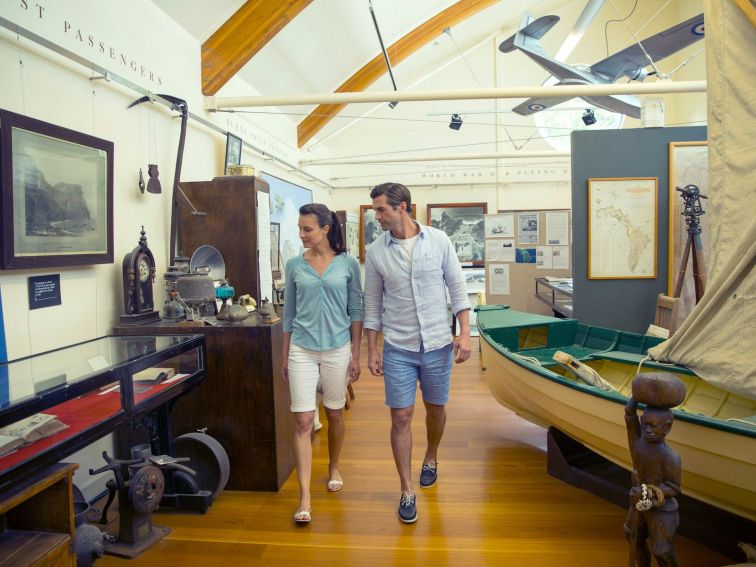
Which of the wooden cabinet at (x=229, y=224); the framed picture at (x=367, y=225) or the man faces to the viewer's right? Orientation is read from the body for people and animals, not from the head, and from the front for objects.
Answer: the wooden cabinet

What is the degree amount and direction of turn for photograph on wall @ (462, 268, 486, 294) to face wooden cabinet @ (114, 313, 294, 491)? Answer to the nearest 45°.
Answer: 0° — it already faces it

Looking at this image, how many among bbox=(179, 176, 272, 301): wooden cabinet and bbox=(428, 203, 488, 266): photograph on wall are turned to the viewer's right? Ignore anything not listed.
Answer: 1

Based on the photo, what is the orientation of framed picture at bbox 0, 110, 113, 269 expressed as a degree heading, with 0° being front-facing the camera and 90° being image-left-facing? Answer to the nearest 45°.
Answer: approximately 315°

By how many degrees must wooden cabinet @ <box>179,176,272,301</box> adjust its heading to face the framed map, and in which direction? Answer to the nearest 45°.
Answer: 0° — it already faces it

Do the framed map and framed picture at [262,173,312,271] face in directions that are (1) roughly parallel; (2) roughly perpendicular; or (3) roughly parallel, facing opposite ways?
roughly perpendicular

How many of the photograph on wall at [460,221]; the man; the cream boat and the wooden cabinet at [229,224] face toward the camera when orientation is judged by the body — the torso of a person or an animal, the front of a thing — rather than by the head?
2

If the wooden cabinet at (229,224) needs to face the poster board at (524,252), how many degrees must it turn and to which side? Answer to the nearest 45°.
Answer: approximately 45° to its left

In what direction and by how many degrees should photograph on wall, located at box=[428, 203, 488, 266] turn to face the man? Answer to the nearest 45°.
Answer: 0° — it already faces them

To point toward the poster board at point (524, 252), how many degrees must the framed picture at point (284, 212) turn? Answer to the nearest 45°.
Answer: approximately 45° to its left

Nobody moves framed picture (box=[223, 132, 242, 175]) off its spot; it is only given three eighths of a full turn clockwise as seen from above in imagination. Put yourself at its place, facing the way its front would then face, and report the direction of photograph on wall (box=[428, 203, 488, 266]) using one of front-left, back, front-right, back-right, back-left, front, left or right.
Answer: back-right
